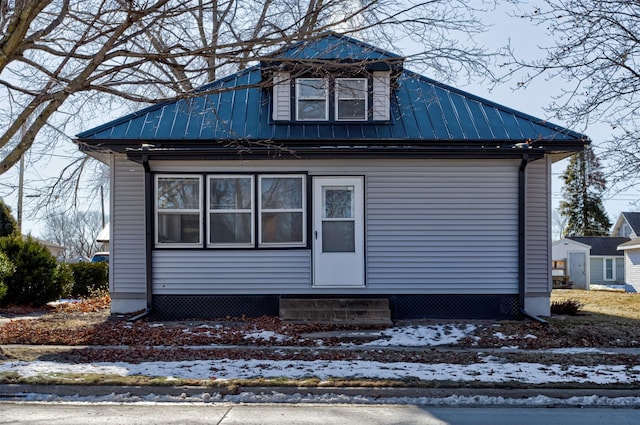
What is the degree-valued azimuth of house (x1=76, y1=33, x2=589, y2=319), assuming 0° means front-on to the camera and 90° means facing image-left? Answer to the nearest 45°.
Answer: approximately 0°

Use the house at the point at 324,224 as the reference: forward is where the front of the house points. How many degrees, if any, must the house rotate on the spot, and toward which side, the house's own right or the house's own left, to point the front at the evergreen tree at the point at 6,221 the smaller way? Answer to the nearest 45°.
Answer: approximately 135° to the house's own right

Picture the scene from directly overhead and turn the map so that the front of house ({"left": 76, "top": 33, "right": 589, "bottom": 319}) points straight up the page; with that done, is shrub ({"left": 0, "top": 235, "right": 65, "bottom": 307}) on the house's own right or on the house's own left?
on the house's own right

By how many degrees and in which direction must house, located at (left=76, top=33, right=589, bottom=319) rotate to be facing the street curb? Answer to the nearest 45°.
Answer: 0° — it already faces it

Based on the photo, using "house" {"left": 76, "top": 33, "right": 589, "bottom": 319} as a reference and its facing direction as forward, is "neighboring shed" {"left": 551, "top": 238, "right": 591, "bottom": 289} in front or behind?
behind
